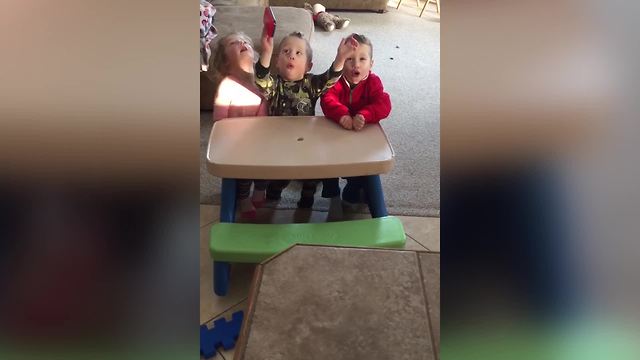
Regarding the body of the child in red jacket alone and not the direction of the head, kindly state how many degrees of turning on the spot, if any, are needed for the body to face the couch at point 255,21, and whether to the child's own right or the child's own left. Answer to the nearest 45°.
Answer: approximately 135° to the child's own right

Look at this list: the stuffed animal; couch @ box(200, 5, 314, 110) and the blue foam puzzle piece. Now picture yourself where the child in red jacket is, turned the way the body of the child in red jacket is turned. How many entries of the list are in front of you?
1

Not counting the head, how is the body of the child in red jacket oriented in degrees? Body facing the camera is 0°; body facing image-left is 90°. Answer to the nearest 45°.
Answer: approximately 0°

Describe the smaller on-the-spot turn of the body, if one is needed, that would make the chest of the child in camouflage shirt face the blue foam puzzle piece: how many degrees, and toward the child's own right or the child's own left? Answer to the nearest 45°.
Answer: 0° — they already face it

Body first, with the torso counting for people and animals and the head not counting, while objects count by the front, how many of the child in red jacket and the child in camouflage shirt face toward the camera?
2

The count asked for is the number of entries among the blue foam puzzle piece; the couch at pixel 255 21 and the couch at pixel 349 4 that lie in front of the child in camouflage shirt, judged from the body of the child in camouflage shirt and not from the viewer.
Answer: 1

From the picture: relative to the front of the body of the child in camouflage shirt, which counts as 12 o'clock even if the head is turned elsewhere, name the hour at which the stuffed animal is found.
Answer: The stuffed animal is roughly at 6 o'clock from the child in camouflage shirt.

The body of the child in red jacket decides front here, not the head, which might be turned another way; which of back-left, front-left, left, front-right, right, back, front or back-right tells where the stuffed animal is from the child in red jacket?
back

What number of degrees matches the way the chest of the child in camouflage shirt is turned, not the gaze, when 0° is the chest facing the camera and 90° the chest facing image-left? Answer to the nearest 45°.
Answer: approximately 0°
